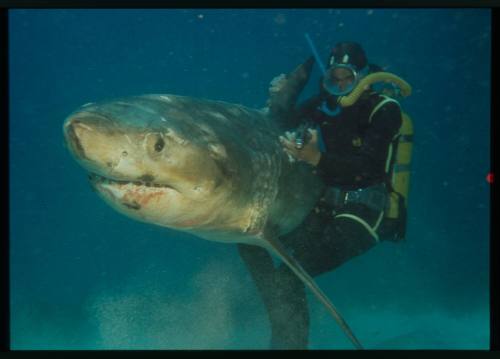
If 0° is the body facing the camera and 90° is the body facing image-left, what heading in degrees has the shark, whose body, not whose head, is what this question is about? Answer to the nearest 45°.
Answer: approximately 45°

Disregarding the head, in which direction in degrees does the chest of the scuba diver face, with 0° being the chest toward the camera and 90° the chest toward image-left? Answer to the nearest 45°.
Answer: approximately 45°

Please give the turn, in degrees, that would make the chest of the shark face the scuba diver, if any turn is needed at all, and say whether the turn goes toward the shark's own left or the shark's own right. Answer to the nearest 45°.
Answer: approximately 180°
